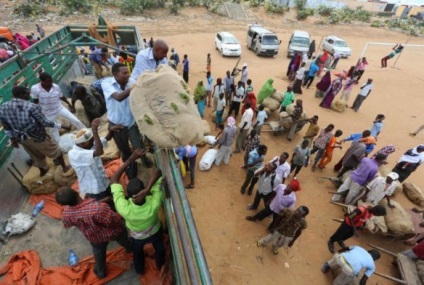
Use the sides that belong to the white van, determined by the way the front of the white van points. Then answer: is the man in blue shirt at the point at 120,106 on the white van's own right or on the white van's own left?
on the white van's own right

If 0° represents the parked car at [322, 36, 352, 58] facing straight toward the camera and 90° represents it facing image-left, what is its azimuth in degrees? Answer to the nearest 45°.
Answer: approximately 315°

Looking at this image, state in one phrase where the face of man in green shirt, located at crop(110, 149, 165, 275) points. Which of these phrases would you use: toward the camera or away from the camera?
away from the camera

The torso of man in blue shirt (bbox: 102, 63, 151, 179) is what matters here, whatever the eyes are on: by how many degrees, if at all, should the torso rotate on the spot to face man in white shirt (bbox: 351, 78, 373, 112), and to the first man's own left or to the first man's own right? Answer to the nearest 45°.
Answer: approximately 45° to the first man's own left

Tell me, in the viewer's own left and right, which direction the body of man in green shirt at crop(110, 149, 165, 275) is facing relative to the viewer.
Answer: facing away from the viewer

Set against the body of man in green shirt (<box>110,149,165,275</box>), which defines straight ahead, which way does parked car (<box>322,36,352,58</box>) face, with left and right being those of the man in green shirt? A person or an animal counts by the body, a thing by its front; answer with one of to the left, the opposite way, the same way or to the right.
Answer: the opposite way

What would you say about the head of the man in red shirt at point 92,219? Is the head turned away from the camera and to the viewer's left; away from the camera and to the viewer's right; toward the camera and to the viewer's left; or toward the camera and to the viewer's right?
away from the camera and to the viewer's right
